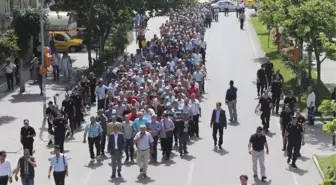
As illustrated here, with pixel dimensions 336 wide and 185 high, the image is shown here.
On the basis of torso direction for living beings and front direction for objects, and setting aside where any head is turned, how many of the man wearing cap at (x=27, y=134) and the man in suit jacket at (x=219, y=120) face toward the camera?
2

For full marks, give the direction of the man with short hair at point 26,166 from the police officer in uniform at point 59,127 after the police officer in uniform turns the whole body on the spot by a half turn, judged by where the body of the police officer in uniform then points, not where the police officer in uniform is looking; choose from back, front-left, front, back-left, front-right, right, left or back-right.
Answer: back

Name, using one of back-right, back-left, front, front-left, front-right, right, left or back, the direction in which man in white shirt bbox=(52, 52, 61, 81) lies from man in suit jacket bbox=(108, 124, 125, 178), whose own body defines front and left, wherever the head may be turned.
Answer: back

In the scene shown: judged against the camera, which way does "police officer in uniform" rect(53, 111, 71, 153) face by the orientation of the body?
toward the camera

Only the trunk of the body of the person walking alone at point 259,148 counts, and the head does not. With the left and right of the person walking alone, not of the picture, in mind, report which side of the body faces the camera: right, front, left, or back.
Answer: front
